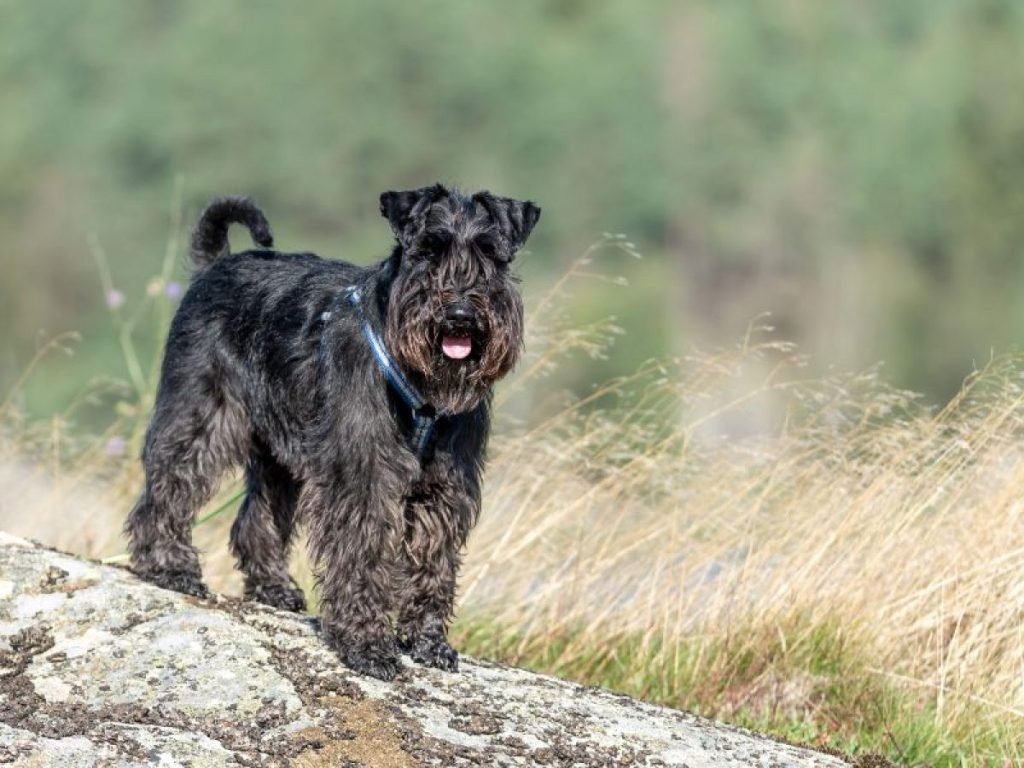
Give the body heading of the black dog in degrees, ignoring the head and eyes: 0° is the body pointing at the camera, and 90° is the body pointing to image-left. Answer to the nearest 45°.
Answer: approximately 315°
